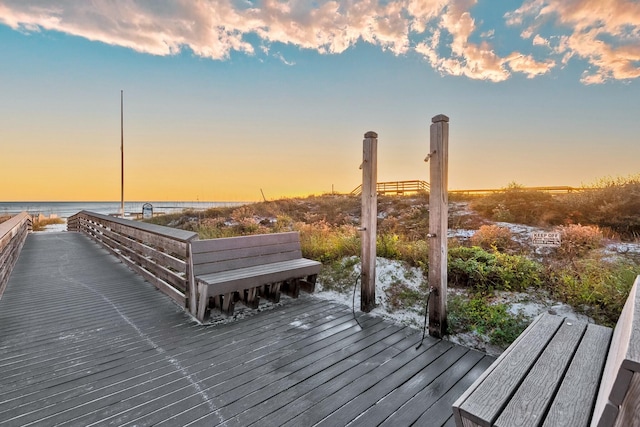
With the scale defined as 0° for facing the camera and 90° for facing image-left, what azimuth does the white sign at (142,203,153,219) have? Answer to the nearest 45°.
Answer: approximately 0°

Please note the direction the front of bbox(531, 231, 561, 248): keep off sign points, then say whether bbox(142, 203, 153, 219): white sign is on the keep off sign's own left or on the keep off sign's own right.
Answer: on the keep off sign's own right

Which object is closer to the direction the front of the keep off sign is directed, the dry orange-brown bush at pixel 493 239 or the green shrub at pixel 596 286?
the green shrub

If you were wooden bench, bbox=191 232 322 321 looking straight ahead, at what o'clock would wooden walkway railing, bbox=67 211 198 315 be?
The wooden walkway railing is roughly at 6 o'clock from the wooden bench.

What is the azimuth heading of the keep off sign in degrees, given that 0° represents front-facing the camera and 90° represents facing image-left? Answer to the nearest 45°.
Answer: approximately 0°

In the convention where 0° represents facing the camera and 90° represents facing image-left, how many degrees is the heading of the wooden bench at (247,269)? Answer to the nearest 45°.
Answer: approximately 315°

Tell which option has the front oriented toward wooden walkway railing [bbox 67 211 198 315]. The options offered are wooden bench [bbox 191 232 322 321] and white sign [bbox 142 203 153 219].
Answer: the white sign

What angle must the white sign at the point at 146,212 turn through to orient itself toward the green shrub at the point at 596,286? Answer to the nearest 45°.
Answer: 0° — it already faces it

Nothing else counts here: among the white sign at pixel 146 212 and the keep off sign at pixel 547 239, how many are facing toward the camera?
2
